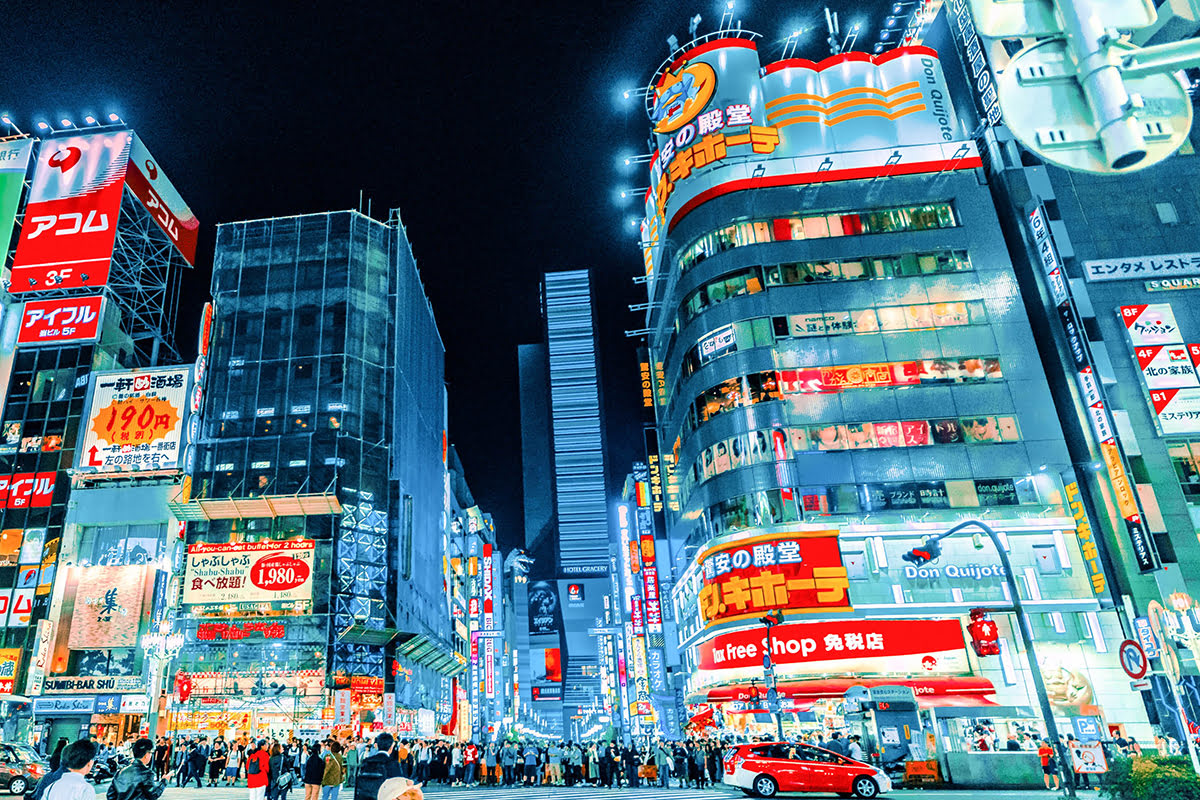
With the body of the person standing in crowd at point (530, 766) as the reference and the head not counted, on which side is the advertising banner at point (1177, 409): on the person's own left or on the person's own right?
on the person's own left

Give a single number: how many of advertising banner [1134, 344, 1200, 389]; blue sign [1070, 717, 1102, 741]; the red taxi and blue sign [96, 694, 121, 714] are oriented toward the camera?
3

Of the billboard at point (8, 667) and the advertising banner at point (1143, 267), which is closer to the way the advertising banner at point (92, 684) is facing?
the advertising banner

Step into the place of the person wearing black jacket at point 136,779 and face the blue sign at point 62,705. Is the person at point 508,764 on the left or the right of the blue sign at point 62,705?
right

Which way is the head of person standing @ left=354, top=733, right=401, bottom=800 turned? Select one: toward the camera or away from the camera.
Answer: away from the camera

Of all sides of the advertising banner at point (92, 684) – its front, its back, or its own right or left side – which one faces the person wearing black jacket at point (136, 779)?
front

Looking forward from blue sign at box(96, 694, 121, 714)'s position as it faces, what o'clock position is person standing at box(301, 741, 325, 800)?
The person standing is roughly at 12 o'clock from the blue sign.

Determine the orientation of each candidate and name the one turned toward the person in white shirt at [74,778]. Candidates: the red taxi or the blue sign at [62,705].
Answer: the blue sign

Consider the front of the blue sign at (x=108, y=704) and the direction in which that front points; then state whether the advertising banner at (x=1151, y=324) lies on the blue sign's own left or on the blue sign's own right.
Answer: on the blue sign's own left

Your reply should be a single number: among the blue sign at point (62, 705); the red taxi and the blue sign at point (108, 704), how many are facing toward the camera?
2
